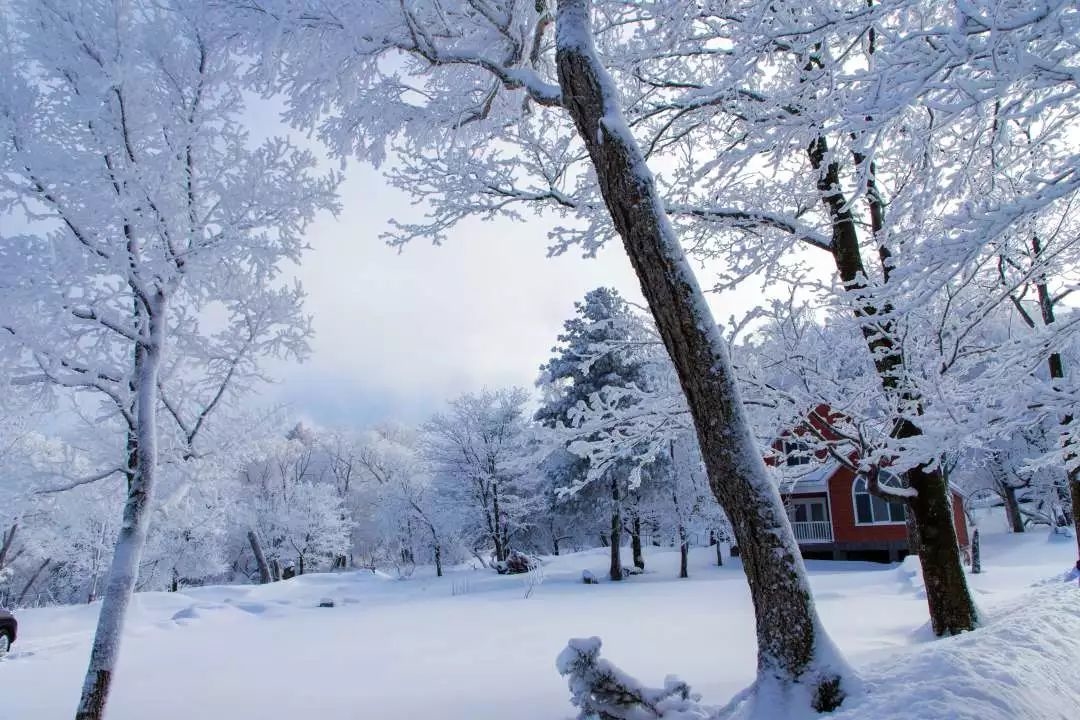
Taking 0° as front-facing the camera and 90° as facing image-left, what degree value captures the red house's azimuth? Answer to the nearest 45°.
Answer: approximately 0°

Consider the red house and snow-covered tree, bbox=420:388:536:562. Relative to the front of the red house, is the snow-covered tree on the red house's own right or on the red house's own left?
on the red house's own right

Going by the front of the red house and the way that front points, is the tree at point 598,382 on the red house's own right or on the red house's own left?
on the red house's own right

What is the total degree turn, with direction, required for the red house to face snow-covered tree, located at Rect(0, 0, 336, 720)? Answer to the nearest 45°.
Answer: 0° — it already faces it

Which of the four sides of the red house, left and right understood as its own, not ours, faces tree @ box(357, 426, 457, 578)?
right

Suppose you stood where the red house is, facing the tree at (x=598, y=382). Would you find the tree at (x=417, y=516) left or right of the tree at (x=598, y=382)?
right
